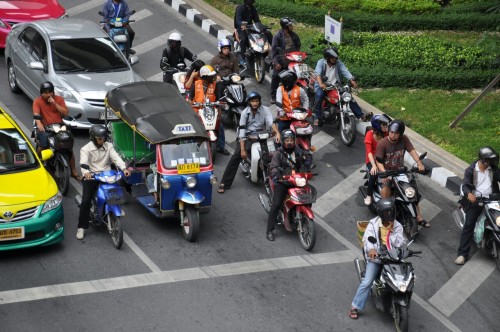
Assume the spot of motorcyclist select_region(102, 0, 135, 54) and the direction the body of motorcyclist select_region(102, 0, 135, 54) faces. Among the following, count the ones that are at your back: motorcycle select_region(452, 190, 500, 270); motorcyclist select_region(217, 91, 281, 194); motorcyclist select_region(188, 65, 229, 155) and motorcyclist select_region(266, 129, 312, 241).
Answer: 0

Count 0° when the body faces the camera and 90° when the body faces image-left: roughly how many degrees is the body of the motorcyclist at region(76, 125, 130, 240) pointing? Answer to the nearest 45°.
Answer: approximately 315°

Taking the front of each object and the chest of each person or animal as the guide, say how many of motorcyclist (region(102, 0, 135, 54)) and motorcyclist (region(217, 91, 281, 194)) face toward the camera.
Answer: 2

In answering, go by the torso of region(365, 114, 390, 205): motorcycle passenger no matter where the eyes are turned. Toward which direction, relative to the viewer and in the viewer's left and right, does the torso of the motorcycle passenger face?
facing the viewer and to the right of the viewer

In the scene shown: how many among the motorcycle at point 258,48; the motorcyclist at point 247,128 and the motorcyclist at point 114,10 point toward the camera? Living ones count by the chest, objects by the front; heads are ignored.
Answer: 3

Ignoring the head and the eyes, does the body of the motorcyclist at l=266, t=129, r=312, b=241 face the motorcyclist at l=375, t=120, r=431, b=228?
no

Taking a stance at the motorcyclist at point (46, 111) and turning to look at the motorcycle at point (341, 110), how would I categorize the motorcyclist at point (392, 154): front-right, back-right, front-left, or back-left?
front-right

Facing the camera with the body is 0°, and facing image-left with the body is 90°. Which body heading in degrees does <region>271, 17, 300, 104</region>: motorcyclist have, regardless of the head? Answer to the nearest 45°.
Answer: approximately 315°

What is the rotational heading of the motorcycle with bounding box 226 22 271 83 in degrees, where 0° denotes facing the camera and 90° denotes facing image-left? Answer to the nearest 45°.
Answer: approximately 0°

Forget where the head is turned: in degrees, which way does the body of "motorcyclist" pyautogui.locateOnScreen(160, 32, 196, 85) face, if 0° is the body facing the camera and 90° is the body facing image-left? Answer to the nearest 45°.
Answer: approximately 315°

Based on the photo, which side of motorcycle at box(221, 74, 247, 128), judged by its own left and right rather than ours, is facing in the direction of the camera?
front

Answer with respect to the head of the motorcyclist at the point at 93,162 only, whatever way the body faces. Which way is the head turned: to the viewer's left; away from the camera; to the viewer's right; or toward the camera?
toward the camera

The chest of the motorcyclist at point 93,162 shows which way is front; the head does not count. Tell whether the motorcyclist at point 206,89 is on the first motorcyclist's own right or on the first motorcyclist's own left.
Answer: on the first motorcyclist's own left

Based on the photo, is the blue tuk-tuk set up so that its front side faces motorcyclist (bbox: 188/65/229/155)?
no

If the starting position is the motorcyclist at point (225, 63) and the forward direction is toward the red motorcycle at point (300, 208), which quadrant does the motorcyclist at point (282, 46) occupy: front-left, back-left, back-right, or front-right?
back-left

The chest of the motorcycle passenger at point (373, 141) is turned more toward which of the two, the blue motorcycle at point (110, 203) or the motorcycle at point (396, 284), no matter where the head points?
the motorcycle

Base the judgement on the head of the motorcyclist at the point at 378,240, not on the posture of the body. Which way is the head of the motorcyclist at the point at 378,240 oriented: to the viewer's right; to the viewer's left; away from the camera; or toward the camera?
toward the camera
